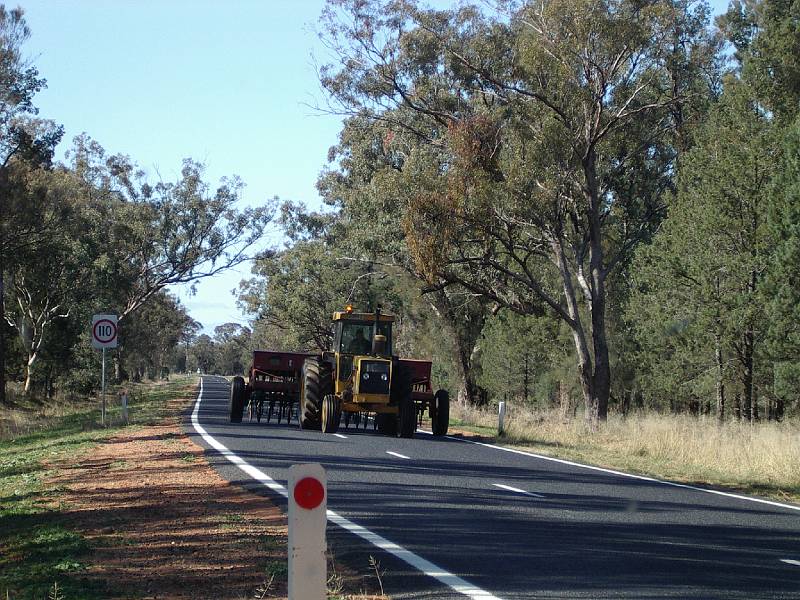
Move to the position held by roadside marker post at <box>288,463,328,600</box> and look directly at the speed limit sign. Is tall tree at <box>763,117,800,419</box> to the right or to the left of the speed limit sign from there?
right

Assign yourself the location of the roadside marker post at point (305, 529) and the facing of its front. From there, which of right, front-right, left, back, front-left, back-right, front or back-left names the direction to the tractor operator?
back

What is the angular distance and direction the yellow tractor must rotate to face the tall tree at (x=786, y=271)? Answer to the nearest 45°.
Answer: approximately 135° to its left

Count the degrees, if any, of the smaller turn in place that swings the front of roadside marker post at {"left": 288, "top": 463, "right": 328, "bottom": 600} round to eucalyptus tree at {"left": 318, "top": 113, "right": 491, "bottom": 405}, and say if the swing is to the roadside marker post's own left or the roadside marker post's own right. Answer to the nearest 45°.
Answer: approximately 180°

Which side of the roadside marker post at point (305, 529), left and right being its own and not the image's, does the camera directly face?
front

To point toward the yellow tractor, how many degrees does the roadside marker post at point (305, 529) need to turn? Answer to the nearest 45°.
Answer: approximately 180°

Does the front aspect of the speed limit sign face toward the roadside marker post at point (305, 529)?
yes

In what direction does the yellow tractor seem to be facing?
toward the camera

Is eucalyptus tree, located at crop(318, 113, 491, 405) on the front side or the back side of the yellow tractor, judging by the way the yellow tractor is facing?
on the back side

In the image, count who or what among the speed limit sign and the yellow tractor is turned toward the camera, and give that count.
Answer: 2

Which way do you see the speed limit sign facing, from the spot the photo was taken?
facing the viewer

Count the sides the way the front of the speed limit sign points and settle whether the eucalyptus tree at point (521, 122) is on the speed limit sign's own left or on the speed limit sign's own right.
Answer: on the speed limit sign's own left

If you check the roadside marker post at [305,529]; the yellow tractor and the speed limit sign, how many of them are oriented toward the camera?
3

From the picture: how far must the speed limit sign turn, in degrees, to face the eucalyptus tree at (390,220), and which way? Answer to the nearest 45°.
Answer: approximately 135° to its left

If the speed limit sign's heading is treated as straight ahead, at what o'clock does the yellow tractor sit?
The yellow tractor is roughly at 10 o'clock from the speed limit sign.

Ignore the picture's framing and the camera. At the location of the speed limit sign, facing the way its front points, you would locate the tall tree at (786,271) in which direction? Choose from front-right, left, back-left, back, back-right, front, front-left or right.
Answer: left
